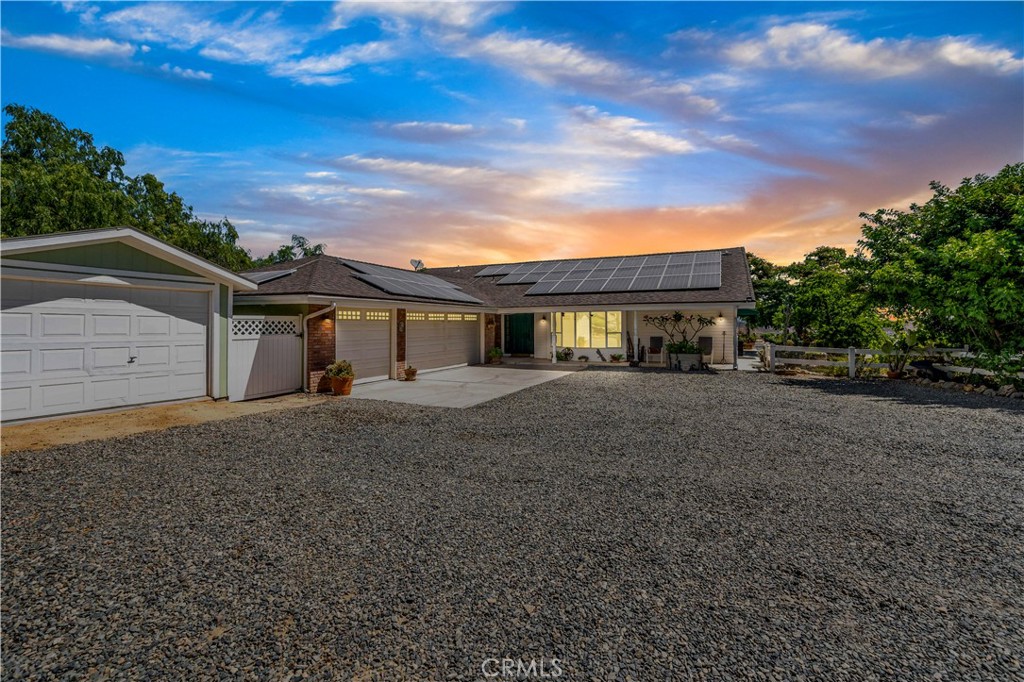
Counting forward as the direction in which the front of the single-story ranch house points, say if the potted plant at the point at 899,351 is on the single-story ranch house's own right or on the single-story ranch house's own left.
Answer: on the single-story ranch house's own left

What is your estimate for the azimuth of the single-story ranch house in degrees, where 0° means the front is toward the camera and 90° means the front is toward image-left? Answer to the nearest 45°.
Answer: approximately 0°

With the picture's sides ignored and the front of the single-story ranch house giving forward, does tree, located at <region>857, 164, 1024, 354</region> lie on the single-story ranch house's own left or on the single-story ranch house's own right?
on the single-story ranch house's own left

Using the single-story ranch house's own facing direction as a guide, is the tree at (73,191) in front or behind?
behind
